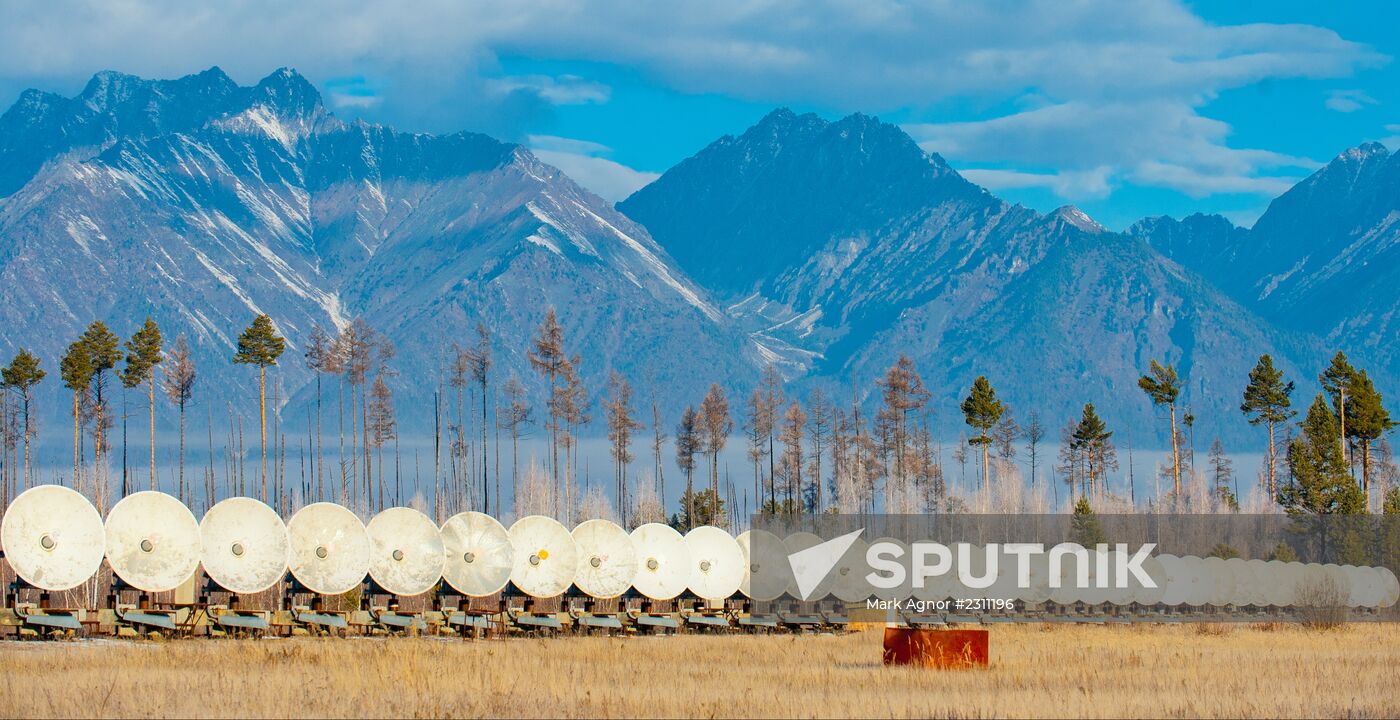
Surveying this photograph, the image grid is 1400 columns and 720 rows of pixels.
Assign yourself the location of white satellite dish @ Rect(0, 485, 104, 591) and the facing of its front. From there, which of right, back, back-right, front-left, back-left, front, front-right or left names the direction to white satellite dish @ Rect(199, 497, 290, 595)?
back-left

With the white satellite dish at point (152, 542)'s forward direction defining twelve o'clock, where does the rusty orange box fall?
The rusty orange box is roughly at 10 o'clock from the white satellite dish.

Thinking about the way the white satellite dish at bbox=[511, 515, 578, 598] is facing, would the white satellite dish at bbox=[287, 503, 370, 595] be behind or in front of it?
in front
